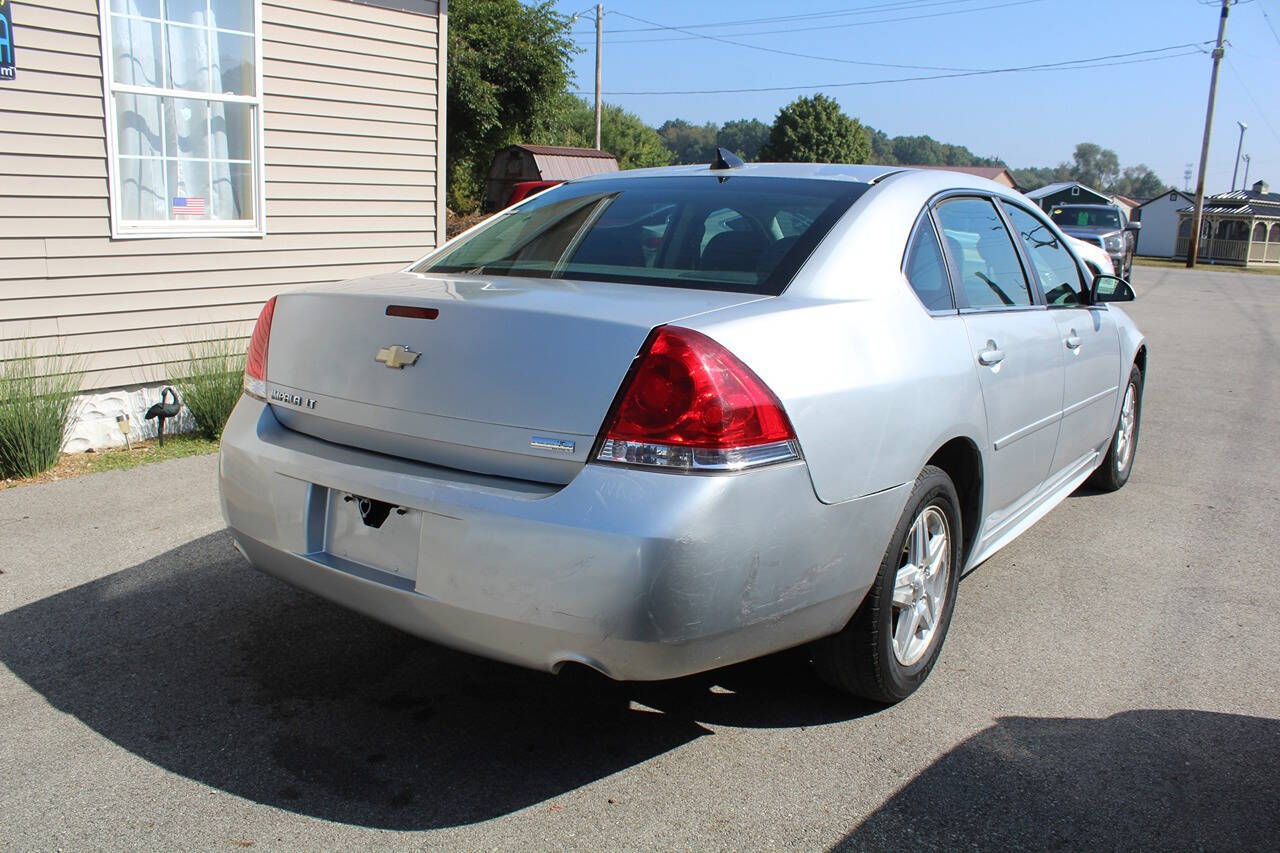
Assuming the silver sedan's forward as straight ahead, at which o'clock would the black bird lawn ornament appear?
The black bird lawn ornament is roughly at 9 o'clock from the silver sedan.

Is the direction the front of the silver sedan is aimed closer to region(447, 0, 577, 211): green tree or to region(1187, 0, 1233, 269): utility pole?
the utility pole

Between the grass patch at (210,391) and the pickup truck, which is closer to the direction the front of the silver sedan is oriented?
the pickup truck

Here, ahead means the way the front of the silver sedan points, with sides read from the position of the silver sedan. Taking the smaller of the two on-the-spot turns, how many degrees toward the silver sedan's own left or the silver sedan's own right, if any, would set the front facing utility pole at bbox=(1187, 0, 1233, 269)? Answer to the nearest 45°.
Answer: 0° — it already faces it

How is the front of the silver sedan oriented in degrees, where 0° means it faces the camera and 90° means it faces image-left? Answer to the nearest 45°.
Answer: approximately 225°

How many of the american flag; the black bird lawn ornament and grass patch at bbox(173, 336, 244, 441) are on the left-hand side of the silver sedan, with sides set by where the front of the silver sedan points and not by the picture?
3

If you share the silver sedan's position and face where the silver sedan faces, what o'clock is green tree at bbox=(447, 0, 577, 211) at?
The green tree is roughly at 10 o'clock from the silver sedan.

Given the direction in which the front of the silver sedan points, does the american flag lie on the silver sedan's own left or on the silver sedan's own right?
on the silver sedan's own left

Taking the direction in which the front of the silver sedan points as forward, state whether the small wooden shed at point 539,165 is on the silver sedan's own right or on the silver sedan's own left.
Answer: on the silver sedan's own left
